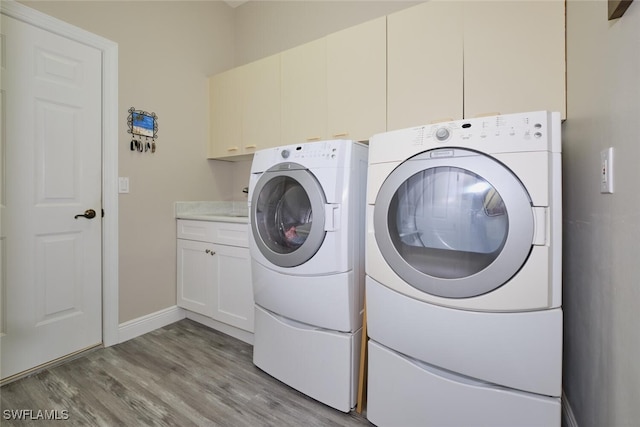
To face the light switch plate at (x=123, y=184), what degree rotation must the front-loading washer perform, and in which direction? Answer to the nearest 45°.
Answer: approximately 90° to its right

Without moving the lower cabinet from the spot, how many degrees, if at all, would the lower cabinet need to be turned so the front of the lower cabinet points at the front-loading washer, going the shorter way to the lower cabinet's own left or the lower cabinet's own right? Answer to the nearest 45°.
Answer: approximately 90° to the lower cabinet's own left

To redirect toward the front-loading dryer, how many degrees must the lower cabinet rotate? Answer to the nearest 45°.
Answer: approximately 90° to its left

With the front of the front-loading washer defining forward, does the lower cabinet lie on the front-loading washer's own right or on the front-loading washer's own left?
on the front-loading washer's own right

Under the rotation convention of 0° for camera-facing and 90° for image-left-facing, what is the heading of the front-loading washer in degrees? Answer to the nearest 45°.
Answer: approximately 45°

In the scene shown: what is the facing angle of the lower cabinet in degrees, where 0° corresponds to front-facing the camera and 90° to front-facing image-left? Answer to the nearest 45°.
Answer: approximately 45°

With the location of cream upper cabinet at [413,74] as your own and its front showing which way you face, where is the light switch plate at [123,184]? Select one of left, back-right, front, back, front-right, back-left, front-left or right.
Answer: front-right

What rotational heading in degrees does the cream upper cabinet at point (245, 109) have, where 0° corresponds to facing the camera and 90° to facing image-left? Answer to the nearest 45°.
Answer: approximately 45°
